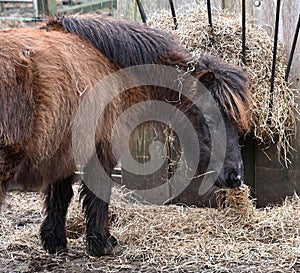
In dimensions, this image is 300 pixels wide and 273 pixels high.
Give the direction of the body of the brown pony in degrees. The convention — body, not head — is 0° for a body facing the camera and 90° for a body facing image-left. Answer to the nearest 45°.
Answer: approximately 270°

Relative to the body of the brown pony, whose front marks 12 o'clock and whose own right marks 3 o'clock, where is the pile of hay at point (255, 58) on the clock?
The pile of hay is roughly at 11 o'clock from the brown pony.

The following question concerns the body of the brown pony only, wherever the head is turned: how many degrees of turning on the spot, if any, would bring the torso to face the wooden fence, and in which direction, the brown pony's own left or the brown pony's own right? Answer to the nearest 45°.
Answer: approximately 45° to the brown pony's own left
